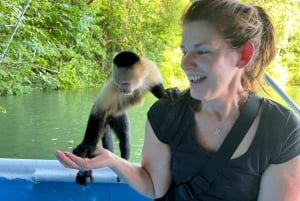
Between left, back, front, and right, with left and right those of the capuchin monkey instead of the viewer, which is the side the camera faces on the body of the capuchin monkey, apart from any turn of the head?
front

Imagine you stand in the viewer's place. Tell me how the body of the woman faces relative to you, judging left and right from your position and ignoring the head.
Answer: facing the viewer and to the left of the viewer
